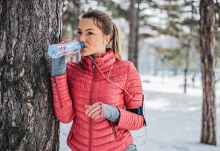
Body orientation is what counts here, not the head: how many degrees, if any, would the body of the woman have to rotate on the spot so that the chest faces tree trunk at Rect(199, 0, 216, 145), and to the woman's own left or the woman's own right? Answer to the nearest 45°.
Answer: approximately 180°

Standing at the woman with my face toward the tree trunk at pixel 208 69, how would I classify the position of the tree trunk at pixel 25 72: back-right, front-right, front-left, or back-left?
back-left

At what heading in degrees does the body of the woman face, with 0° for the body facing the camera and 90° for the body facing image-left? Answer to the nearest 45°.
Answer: approximately 45°

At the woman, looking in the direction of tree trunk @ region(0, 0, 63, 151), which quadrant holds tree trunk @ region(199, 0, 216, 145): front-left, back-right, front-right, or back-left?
back-right
